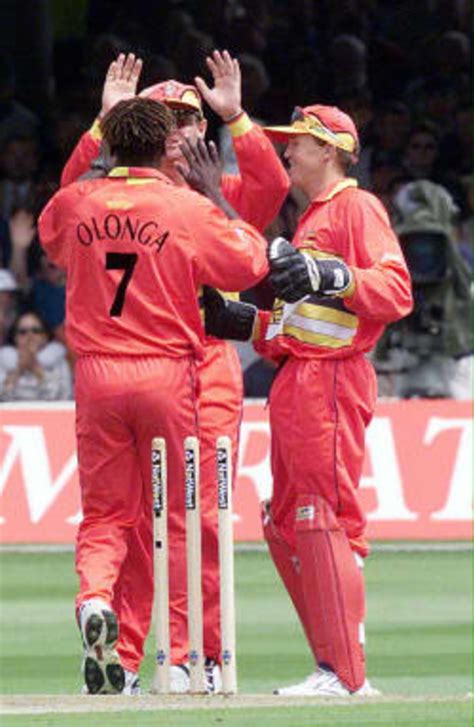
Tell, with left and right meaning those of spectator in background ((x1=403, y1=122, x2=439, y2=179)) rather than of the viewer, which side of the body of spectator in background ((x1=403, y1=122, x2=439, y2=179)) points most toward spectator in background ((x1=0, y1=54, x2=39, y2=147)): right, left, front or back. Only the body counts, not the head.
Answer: right

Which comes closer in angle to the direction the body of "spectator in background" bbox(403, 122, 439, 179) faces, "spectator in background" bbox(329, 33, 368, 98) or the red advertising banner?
the red advertising banner

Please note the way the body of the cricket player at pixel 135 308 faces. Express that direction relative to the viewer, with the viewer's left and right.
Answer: facing away from the viewer

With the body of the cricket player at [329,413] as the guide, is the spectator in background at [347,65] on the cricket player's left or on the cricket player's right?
on the cricket player's right

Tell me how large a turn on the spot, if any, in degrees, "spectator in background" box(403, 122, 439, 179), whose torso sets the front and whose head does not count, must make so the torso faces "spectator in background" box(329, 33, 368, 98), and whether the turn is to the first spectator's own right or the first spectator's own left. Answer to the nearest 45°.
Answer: approximately 135° to the first spectator's own right

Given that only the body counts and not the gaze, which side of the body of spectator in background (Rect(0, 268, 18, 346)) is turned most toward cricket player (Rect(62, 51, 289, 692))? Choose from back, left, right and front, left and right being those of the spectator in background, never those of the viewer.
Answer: front

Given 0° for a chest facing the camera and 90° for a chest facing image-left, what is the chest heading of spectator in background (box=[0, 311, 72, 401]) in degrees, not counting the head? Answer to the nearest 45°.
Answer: approximately 0°

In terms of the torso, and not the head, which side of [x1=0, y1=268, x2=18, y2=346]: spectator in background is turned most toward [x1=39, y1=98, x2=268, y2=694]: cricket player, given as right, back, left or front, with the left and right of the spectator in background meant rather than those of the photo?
front

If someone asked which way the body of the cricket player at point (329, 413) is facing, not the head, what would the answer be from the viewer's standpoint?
to the viewer's left

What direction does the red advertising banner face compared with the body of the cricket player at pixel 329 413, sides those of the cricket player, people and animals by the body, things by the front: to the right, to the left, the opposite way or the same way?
to the left

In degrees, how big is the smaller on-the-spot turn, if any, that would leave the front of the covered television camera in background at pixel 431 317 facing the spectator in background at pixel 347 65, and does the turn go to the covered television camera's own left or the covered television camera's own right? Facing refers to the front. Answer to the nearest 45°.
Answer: approximately 180°

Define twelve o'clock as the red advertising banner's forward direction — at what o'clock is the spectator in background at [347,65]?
The spectator in background is roughly at 6 o'clock from the red advertising banner.

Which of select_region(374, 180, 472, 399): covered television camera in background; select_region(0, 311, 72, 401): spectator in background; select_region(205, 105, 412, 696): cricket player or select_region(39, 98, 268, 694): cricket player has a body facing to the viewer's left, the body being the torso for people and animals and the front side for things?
select_region(205, 105, 412, 696): cricket player

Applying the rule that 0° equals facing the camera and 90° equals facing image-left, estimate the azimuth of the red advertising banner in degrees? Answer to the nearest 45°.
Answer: approximately 0°

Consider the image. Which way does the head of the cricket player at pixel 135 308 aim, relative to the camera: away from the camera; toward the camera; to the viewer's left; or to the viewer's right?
away from the camera
